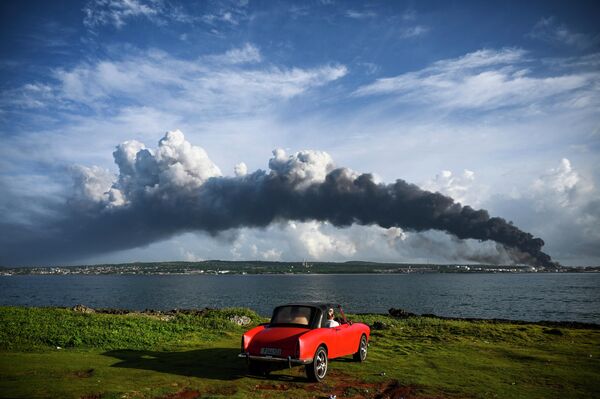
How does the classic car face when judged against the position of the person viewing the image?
facing away from the viewer and to the right of the viewer

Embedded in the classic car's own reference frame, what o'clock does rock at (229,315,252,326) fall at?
The rock is roughly at 10 o'clock from the classic car.
